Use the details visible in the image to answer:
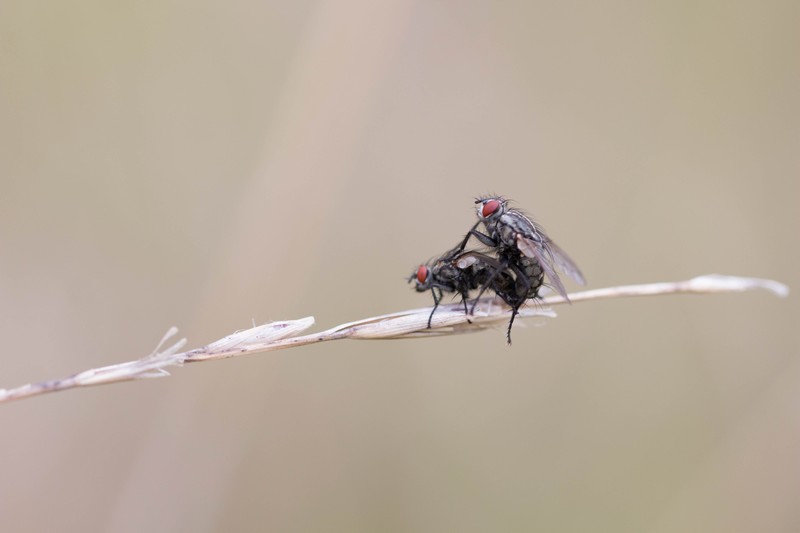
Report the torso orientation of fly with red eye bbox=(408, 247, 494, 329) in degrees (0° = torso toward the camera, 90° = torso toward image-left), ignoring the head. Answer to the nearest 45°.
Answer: approximately 90°
